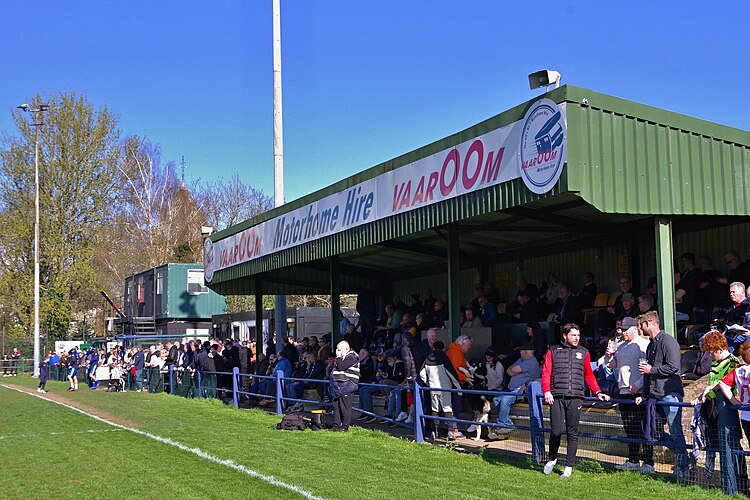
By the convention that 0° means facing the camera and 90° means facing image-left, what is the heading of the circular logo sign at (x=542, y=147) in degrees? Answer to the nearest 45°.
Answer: approximately 45°

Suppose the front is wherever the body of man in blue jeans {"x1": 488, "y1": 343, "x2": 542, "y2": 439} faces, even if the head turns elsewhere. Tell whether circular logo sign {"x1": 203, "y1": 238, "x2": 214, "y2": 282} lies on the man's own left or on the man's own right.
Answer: on the man's own right

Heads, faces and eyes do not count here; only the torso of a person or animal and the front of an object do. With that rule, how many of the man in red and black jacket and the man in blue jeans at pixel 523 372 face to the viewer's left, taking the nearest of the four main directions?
1

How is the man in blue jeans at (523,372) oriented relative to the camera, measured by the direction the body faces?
to the viewer's left

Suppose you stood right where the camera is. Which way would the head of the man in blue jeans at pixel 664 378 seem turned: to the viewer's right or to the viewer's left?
to the viewer's left

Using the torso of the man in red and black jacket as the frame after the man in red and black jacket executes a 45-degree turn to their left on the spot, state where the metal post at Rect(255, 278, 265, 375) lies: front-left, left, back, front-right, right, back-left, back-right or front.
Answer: back

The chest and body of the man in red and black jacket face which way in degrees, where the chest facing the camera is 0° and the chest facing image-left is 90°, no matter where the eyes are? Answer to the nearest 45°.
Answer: approximately 0°
